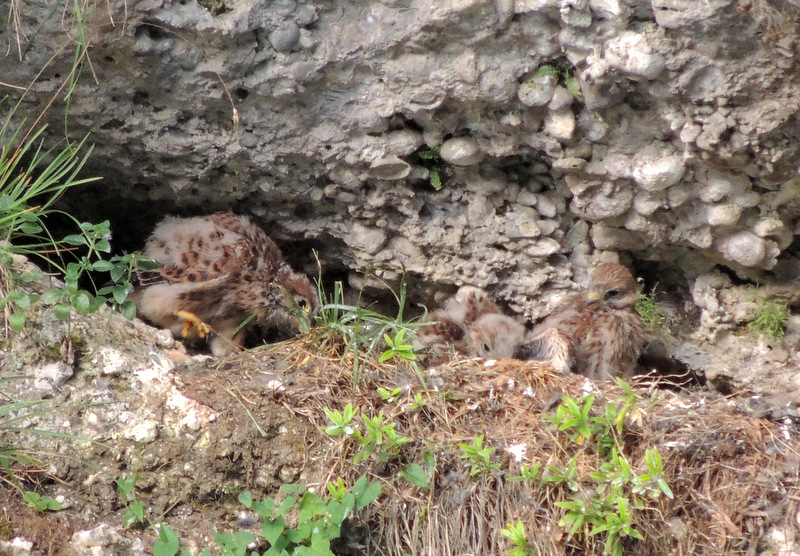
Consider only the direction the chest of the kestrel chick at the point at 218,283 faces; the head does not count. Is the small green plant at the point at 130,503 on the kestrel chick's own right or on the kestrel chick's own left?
on the kestrel chick's own right

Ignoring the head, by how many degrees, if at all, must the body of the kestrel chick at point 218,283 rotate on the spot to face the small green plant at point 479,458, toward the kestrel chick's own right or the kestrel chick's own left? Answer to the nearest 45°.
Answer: approximately 45° to the kestrel chick's own right

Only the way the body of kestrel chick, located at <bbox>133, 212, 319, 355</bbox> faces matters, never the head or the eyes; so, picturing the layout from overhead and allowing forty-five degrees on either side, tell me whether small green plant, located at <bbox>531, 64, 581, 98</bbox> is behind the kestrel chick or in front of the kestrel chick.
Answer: in front

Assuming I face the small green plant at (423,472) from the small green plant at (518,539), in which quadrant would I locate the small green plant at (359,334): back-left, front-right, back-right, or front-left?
front-right

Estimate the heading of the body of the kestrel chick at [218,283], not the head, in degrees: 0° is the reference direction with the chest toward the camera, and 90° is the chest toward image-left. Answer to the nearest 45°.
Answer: approximately 270°

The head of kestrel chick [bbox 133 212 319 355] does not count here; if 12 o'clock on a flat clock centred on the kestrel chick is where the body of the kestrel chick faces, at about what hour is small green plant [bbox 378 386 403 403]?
The small green plant is roughly at 2 o'clock from the kestrel chick.

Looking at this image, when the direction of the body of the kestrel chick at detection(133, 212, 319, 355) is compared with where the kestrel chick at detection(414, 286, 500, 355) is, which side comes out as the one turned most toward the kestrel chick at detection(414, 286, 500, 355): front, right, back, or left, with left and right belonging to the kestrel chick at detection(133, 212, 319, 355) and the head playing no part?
front

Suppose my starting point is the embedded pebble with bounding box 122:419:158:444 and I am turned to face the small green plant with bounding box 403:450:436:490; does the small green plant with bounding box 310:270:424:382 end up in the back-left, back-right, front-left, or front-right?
front-left

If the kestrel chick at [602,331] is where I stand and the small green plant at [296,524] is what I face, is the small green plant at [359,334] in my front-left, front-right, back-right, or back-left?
front-right
